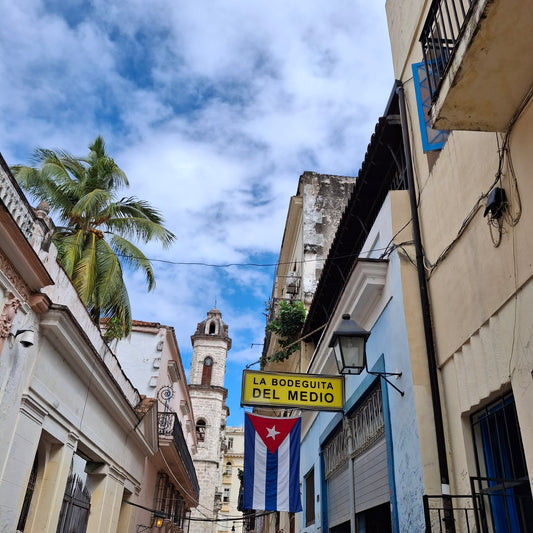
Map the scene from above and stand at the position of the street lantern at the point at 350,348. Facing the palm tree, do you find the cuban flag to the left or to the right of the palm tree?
right

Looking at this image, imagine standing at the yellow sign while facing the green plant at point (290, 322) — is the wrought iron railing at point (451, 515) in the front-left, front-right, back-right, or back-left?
back-right

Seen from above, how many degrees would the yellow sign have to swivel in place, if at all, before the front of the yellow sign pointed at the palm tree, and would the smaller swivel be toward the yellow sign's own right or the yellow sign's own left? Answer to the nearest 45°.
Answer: approximately 135° to the yellow sign's own right

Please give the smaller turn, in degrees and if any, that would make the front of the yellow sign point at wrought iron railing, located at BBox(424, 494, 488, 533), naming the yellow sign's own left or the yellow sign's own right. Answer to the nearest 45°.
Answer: approximately 45° to the yellow sign's own left

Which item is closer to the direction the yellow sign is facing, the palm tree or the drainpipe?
the drainpipe

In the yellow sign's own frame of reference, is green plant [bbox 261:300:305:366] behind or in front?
behind

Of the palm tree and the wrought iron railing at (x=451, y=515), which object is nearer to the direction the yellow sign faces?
the wrought iron railing

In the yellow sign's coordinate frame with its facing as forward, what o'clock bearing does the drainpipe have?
The drainpipe is roughly at 11 o'clock from the yellow sign.

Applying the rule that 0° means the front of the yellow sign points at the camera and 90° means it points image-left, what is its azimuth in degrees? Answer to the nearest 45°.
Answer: approximately 0°
